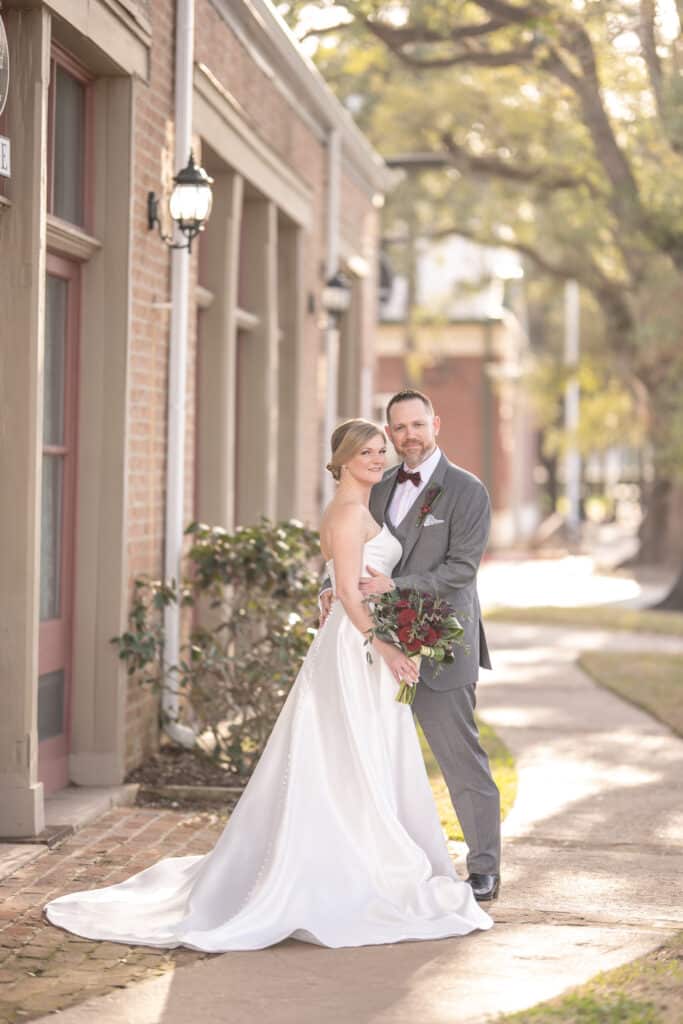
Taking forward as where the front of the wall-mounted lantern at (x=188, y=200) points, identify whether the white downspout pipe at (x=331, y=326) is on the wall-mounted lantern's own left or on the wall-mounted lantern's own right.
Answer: on the wall-mounted lantern's own left

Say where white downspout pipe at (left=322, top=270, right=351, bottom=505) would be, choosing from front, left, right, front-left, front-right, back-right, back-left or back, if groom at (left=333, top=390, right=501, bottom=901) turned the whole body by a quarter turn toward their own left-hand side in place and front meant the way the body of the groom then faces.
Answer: back-left

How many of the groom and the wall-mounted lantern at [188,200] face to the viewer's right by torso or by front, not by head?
1

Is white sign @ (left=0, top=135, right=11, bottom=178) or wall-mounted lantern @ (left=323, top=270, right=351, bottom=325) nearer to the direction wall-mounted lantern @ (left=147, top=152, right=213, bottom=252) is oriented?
the wall-mounted lantern

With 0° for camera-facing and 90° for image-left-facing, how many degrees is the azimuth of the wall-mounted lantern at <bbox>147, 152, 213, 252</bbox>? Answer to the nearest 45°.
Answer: approximately 270°

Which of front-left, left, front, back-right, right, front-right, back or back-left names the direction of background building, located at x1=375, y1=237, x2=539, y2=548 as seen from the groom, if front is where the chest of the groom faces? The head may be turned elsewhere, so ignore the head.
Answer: back-right

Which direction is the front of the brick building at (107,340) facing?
to the viewer's right
